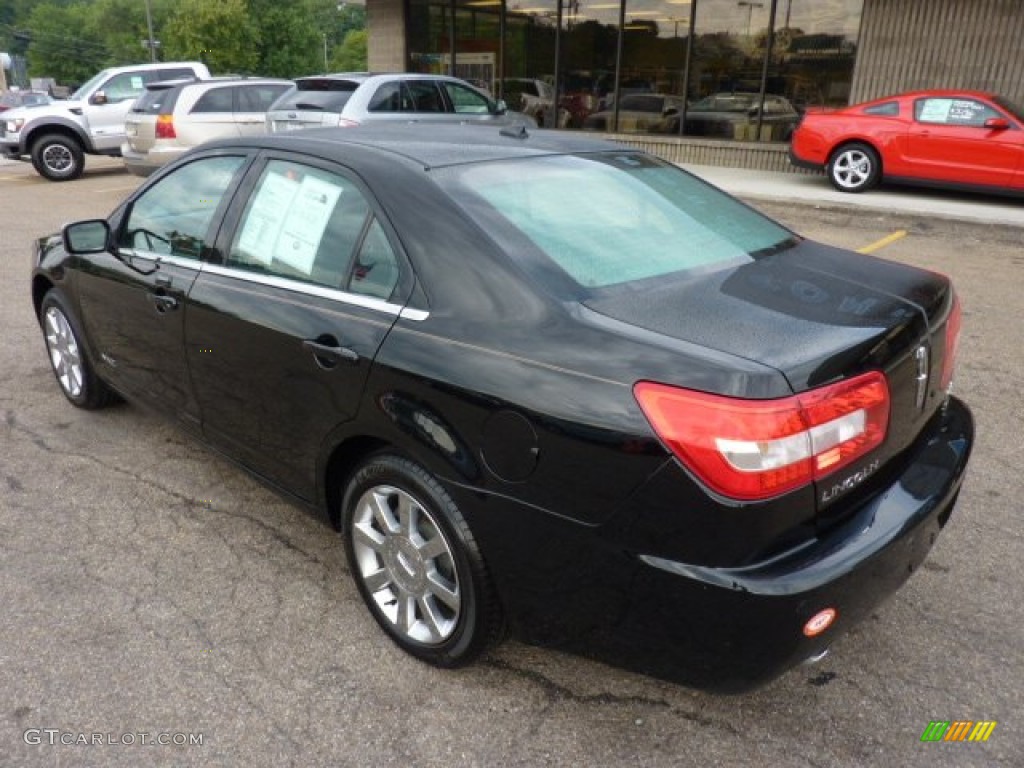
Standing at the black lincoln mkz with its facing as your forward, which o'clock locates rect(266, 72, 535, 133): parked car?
The parked car is roughly at 1 o'clock from the black lincoln mkz.

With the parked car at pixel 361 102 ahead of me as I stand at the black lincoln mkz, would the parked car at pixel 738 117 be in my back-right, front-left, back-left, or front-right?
front-right

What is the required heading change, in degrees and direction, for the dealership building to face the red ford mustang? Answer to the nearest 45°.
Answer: approximately 90° to its left

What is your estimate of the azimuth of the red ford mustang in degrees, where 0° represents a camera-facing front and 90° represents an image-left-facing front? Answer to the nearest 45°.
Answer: approximately 270°

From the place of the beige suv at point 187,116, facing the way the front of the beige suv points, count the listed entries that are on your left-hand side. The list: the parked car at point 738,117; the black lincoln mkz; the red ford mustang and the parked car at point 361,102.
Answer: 0

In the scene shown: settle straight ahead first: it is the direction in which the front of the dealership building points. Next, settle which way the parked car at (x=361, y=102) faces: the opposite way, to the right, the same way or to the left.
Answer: the opposite way

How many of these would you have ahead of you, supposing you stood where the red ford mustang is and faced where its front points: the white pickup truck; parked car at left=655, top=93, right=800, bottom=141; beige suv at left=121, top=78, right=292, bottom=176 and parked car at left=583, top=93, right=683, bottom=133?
0

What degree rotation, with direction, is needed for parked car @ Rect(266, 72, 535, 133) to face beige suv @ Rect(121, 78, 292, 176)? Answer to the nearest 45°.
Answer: approximately 90° to its left

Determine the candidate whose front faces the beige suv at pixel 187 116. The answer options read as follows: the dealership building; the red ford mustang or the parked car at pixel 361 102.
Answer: the dealership building

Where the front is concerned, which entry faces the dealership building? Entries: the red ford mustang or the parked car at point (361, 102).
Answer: the parked car

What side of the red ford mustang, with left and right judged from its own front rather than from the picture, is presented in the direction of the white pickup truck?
back
